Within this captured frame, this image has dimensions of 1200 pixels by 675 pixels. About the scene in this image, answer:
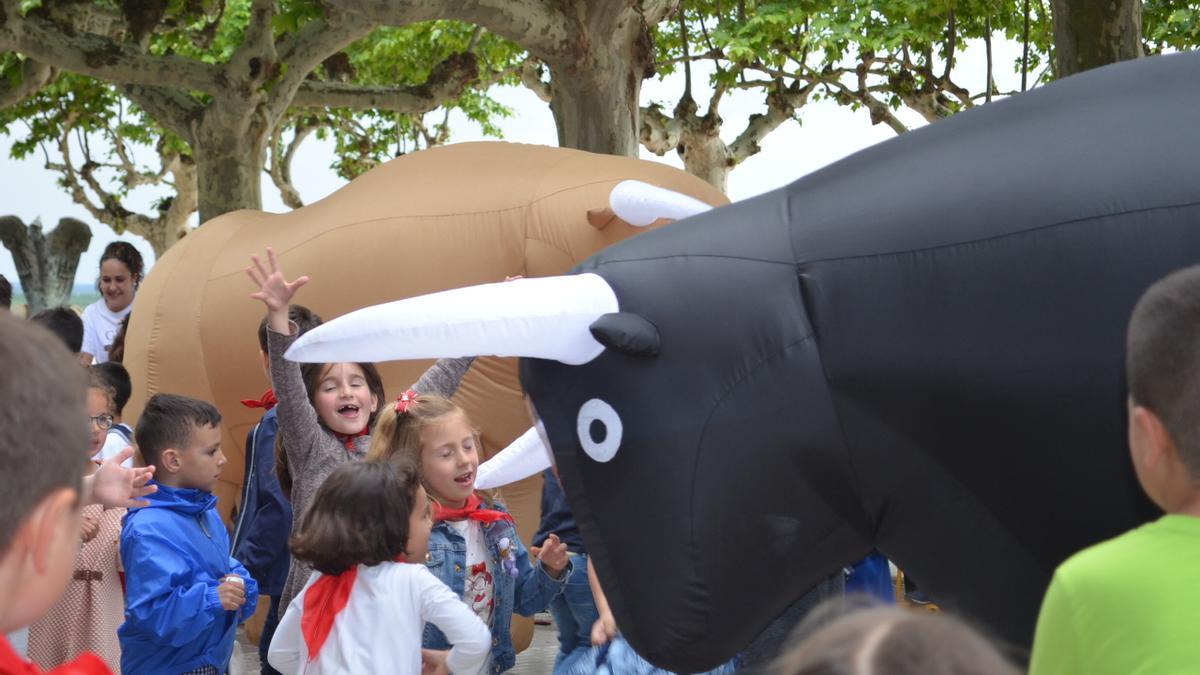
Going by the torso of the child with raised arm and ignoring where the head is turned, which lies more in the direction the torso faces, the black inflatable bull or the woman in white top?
the black inflatable bull

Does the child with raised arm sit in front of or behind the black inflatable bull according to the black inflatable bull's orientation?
in front

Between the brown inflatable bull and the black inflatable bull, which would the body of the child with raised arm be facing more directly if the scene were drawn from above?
the black inflatable bull

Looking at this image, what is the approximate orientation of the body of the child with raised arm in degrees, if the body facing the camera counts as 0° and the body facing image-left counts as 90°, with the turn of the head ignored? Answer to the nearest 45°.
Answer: approximately 0°

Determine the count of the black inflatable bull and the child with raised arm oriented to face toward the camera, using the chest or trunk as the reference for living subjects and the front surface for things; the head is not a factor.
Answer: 1

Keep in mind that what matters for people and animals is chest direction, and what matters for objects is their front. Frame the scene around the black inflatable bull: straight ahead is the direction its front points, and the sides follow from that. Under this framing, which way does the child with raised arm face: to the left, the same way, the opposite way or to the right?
to the left

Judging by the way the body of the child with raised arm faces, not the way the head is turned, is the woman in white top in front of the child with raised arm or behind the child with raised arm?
behind

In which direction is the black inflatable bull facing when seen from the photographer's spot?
facing to the left of the viewer
